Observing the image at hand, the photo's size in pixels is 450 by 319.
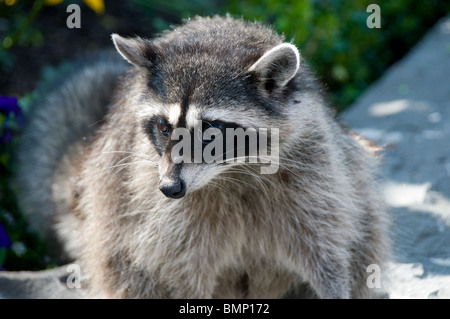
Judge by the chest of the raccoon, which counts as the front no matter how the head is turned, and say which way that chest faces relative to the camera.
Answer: toward the camera

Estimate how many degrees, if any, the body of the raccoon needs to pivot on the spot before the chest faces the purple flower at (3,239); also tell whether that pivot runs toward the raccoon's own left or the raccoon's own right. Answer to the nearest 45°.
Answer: approximately 135° to the raccoon's own right
